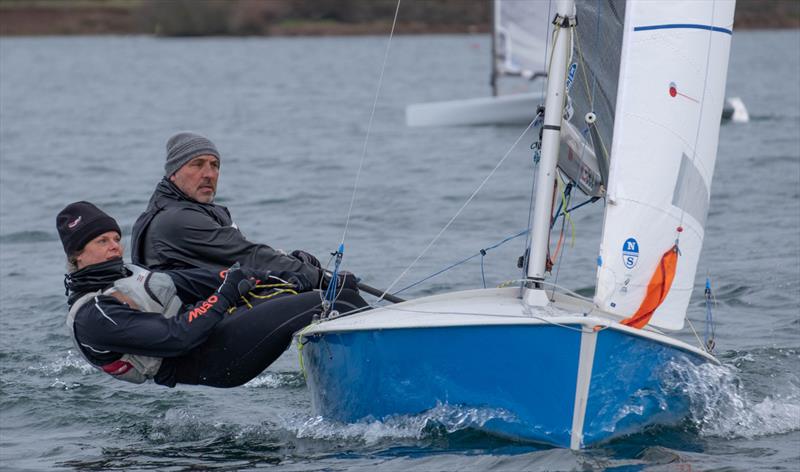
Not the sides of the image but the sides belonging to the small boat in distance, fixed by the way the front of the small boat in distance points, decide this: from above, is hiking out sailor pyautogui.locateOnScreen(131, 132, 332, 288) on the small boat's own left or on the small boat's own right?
on the small boat's own left

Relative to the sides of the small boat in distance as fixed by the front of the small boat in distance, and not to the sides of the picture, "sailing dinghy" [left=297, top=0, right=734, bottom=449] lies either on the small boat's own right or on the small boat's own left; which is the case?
on the small boat's own left

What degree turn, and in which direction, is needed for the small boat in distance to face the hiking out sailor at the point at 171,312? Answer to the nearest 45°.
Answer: approximately 90° to its left

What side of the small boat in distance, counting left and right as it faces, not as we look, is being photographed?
left
